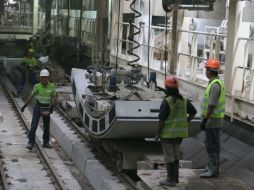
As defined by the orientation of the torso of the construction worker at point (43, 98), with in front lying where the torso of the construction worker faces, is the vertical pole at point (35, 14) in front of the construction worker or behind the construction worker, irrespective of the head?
behind

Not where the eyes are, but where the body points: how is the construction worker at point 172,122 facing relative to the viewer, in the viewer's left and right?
facing away from the viewer and to the left of the viewer

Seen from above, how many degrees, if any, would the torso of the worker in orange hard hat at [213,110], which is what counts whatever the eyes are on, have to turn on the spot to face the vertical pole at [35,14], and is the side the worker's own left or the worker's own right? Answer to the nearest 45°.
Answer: approximately 45° to the worker's own right

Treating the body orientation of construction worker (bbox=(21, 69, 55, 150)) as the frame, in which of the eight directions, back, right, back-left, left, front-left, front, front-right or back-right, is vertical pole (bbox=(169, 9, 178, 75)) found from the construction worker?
back-left

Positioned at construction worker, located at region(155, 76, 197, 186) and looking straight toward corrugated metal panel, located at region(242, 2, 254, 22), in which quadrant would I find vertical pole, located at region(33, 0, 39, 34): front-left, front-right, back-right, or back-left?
front-left

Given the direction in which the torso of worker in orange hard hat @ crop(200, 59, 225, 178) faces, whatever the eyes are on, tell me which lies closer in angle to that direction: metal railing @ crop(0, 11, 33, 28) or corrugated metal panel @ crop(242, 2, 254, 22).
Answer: the metal railing

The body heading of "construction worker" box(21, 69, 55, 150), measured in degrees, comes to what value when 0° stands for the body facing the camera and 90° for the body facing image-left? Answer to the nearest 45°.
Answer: approximately 0°

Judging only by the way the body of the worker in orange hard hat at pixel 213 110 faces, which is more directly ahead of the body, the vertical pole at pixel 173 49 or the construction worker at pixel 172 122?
the construction worker

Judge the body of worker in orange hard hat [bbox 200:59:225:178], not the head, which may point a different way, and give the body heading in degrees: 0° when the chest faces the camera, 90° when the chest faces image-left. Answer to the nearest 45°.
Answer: approximately 90°
